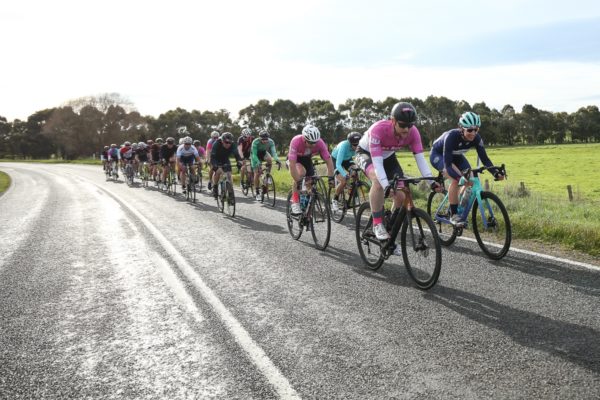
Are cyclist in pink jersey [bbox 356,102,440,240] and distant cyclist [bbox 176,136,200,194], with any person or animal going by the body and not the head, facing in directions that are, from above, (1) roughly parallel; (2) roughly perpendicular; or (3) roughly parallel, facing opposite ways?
roughly parallel

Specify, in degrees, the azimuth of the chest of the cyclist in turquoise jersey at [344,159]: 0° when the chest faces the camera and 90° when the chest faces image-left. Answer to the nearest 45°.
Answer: approximately 315°

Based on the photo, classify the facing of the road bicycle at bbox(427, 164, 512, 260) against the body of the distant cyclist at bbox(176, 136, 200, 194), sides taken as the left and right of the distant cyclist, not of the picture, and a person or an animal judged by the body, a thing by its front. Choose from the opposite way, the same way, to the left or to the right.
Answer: the same way

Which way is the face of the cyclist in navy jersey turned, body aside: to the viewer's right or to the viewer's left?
to the viewer's right

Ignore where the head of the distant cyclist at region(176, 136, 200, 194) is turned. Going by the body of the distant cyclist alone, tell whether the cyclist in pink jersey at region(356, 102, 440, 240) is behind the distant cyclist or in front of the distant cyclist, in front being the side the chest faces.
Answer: in front

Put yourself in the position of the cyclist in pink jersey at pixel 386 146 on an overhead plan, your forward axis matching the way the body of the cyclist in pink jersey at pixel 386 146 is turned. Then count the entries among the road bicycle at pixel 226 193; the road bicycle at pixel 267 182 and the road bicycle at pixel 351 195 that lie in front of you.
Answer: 0

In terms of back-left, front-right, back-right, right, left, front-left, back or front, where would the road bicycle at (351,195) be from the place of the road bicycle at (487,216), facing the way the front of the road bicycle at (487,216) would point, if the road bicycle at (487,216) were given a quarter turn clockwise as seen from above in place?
right

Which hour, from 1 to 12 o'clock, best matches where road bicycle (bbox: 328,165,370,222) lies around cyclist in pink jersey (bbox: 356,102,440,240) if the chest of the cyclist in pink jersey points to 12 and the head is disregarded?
The road bicycle is roughly at 7 o'clock from the cyclist in pink jersey.

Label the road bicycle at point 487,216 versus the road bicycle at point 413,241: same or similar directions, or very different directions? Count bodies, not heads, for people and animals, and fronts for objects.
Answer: same or similar directions

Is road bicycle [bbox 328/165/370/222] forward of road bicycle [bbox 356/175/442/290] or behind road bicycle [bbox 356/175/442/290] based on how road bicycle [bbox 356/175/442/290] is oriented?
behind

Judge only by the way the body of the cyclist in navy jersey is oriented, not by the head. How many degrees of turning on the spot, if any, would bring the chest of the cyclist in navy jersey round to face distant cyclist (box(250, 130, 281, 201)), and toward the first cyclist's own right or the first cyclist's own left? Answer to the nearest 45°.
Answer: approximately 180°

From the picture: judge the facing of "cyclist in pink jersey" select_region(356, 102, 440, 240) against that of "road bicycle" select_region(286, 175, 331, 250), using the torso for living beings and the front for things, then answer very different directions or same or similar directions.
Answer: same or similar directions

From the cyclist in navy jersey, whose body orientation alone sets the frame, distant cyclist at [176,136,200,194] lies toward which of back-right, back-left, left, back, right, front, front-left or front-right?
back

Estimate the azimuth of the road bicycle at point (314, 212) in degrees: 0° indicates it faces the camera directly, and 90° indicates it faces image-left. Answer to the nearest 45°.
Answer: approximately 315°

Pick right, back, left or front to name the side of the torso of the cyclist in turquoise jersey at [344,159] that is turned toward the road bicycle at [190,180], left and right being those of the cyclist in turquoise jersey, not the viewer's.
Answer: back

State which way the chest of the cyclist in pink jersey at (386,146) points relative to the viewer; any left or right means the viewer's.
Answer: facing the viewer and to the right of the viewer
